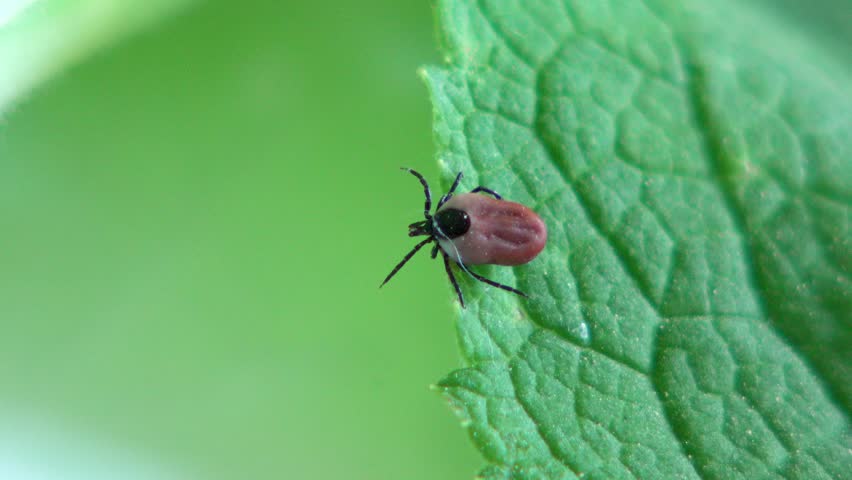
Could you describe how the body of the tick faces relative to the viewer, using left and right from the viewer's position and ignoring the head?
facing to the left of the viewer
